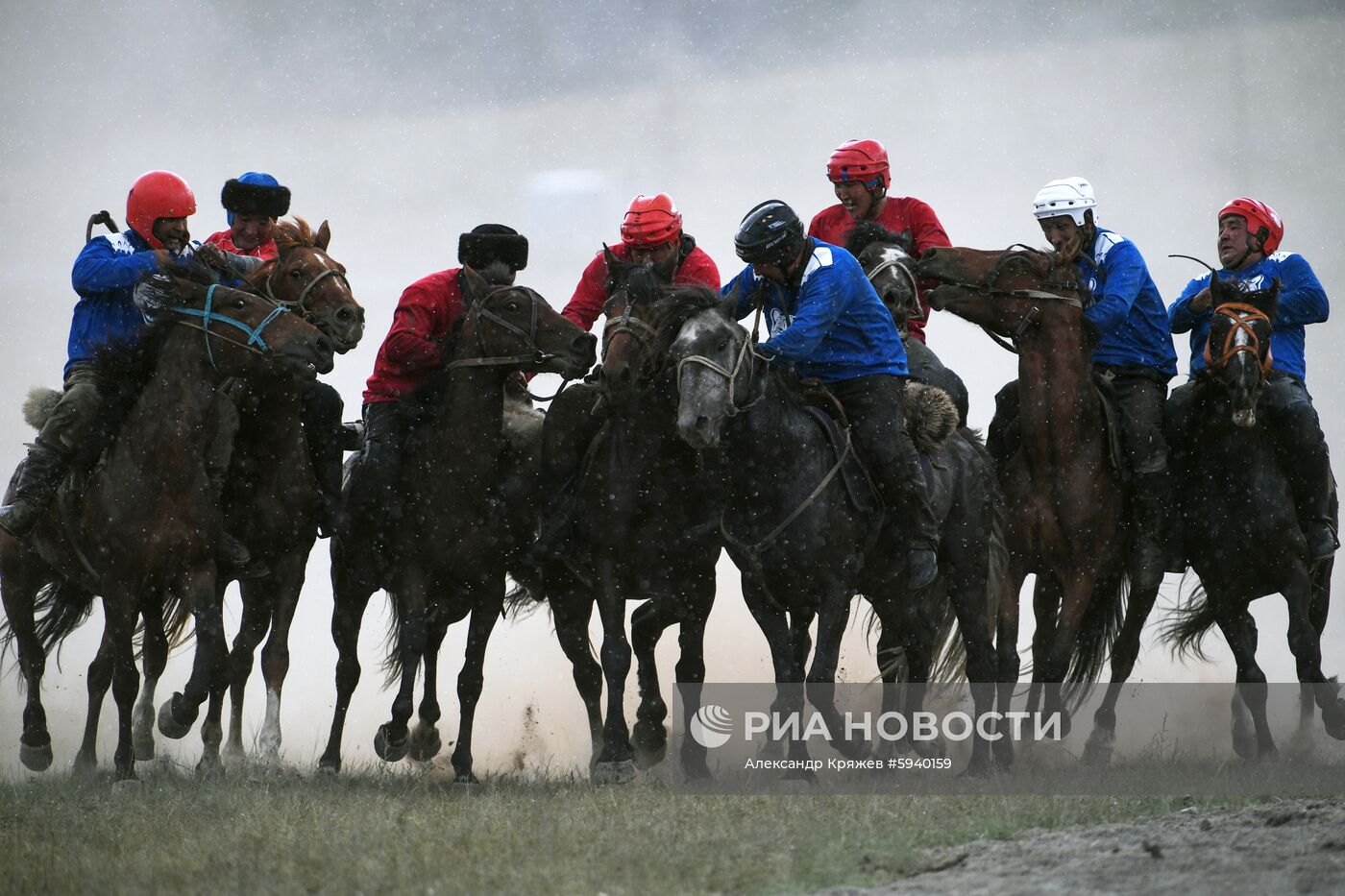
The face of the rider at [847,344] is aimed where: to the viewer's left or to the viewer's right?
to the viewer's left

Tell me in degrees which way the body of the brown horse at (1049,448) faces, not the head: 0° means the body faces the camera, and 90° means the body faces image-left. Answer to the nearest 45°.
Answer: approximately 45°

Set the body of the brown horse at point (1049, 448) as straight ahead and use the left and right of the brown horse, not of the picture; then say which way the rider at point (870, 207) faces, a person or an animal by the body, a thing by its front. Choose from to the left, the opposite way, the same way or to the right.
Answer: the same way

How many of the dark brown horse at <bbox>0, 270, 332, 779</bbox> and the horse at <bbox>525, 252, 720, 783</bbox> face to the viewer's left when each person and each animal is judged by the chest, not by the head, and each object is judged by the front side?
0

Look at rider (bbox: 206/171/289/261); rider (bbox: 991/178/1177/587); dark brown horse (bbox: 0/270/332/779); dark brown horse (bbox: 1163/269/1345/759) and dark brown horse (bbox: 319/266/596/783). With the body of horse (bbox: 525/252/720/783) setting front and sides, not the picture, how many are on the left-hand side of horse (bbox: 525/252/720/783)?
2

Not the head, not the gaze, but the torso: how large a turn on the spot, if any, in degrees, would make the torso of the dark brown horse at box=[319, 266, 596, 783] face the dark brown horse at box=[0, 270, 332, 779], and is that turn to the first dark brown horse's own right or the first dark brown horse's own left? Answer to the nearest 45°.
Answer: approximately 135° to the first dark brown horse's own right

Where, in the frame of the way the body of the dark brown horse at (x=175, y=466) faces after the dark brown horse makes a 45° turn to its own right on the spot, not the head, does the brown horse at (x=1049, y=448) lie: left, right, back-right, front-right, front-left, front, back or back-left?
left

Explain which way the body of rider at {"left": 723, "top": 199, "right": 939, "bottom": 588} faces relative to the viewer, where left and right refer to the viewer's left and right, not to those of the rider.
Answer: facing the viewer and to the left of the viewer

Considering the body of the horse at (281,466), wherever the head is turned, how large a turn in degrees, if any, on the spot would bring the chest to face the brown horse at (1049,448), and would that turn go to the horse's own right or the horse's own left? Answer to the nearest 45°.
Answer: approximately 45° to the horse's own left

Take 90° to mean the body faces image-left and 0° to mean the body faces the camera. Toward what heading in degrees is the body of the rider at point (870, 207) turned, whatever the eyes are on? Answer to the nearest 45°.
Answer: approximately 45°

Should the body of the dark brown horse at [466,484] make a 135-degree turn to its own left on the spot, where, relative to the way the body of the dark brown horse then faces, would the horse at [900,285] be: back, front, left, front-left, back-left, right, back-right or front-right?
right

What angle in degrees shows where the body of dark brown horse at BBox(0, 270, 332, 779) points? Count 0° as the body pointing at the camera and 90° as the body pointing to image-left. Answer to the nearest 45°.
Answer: approximately 315°

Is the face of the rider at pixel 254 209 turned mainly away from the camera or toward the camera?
toward the camera

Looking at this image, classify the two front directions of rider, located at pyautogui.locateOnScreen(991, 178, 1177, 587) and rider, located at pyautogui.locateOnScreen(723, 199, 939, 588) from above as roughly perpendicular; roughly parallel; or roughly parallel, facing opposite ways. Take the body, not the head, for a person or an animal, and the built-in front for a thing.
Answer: roughly parallel

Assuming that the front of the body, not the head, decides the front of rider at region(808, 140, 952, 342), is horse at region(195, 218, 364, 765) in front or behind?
in front

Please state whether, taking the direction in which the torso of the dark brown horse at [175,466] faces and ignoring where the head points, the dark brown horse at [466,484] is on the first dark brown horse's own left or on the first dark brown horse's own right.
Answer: on the first dark brown horse's own left

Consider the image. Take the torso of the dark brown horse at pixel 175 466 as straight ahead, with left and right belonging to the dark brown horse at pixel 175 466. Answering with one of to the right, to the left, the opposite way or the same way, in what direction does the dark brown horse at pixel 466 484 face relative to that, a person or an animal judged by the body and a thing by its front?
the same way

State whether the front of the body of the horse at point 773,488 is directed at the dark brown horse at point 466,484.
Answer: no

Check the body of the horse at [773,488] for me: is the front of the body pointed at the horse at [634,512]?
no

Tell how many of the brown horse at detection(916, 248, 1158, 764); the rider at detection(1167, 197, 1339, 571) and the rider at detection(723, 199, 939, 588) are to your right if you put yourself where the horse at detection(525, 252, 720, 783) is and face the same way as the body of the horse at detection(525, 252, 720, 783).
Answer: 0

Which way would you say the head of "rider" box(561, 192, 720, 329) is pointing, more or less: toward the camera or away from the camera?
toward the camera
